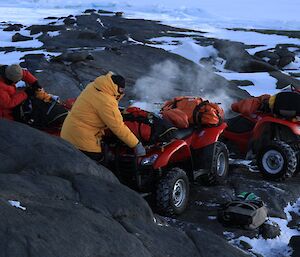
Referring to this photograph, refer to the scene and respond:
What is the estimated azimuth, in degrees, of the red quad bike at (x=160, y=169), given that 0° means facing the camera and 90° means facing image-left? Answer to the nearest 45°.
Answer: approximately 45°

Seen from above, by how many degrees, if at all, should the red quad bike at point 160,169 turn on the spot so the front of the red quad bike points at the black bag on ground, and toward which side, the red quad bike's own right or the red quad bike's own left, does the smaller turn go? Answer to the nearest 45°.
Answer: approximately 135° to the red quad bike's own left

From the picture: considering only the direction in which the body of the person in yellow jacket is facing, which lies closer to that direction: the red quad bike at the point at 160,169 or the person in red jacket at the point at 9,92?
the red quad bike

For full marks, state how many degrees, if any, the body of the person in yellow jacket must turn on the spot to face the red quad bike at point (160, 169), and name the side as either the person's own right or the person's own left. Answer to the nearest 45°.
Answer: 0° — they already face it

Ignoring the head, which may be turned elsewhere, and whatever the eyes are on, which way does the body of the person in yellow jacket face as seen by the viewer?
to the viewer's right

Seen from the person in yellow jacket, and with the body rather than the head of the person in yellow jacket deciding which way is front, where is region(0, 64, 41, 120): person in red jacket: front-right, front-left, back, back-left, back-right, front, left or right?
back-left

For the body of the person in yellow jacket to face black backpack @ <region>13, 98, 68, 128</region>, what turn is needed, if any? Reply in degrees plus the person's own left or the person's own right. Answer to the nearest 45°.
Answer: approximately 135° to the person's own left

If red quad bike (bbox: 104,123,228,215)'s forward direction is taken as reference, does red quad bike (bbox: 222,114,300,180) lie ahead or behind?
behind

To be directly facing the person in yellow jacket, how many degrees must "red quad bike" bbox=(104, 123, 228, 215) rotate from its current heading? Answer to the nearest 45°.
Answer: approximately 45° to its right

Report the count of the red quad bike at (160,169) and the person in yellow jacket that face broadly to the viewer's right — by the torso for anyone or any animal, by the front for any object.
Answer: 1
